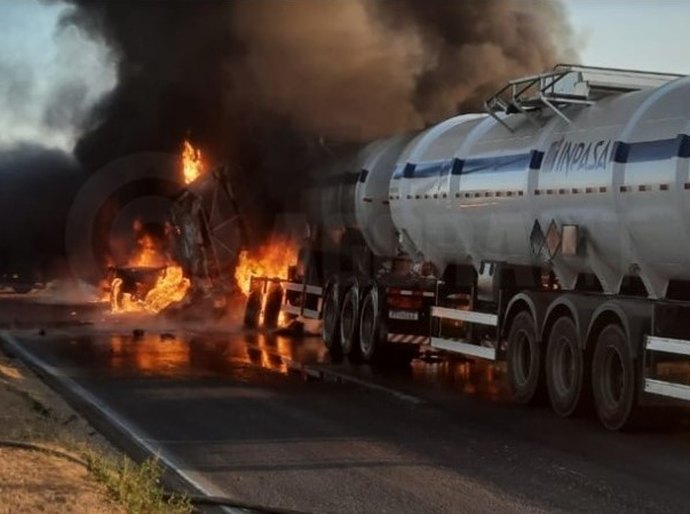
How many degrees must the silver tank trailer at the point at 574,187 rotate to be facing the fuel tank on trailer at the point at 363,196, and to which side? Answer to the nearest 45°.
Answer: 0° — it already faces it

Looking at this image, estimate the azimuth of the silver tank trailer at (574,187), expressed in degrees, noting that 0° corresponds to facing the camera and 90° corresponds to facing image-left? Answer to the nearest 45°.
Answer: approximately 135°

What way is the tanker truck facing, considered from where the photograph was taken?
facing away from the viewer and to the left of the viewer

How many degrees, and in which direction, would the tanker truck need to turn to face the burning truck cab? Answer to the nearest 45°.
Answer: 0° — it already faces it

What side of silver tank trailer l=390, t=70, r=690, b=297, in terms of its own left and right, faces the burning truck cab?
front
